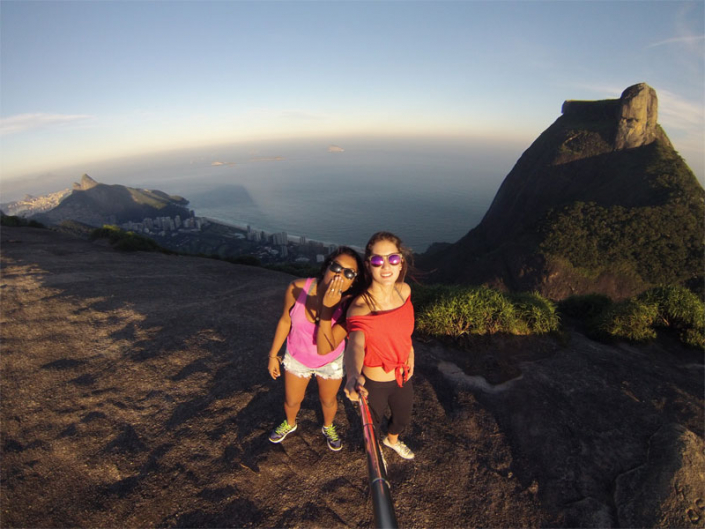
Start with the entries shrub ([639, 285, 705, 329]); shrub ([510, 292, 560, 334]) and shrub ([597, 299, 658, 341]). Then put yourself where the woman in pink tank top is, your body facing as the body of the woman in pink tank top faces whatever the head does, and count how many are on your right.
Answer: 0

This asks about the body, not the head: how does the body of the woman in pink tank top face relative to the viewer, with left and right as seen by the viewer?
facing the viewer

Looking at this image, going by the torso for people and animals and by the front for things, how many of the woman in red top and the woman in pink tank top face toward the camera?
2

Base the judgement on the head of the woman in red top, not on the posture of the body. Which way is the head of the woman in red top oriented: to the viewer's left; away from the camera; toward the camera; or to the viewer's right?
toward the camera

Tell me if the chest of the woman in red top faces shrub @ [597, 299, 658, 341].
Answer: no

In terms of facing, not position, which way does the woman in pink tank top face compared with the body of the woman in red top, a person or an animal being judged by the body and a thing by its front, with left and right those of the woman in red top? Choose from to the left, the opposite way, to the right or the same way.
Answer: the same way

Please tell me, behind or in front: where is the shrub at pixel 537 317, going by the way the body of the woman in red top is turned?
behind

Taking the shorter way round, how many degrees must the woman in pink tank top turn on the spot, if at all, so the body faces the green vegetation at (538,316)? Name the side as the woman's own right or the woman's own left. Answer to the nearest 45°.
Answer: approximately 135° to the woman's own left

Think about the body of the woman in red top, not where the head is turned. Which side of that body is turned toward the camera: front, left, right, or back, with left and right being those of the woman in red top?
front

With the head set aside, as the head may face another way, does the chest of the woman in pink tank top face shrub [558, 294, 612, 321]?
no
